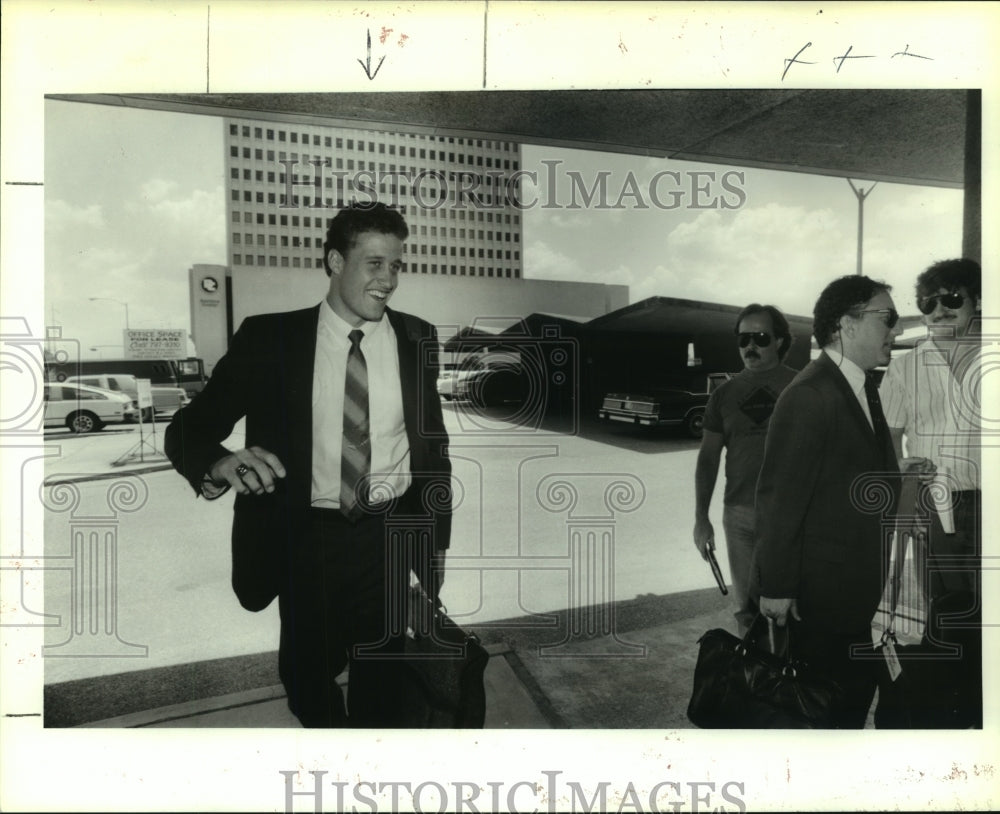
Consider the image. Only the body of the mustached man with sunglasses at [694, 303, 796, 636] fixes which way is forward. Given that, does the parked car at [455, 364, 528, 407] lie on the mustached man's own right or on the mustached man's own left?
on the mustached man's own right

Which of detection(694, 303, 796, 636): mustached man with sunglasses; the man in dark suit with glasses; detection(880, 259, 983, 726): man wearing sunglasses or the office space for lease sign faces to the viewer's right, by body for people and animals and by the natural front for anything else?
the man in dark suit with glasses

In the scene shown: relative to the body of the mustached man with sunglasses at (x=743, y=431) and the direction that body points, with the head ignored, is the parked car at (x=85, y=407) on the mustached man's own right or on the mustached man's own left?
on the mustached man's own right

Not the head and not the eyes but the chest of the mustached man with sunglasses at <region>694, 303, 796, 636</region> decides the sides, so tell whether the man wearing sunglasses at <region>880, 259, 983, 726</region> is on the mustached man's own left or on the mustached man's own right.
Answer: on the mustached man's own left

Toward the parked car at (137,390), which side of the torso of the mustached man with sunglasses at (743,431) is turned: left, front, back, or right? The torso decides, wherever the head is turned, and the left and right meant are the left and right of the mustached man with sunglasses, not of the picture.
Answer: right

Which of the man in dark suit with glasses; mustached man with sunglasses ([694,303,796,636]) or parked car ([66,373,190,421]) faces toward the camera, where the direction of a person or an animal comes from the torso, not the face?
the mustached man with sunglasses

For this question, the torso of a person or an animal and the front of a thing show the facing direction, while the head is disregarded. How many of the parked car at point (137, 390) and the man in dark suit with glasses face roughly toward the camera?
0

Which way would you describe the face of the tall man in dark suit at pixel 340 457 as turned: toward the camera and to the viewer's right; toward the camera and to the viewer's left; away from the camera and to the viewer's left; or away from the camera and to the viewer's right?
toward the camera and to the viewer's right

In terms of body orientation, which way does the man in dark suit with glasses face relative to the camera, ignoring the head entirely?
to the viewer's right

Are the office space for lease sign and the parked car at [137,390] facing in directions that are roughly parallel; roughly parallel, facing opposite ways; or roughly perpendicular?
roughly perpendicular

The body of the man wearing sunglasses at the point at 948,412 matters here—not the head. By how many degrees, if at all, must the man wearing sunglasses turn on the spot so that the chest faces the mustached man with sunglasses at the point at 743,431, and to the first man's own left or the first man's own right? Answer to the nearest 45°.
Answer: approximately 45° to the first man's own right
